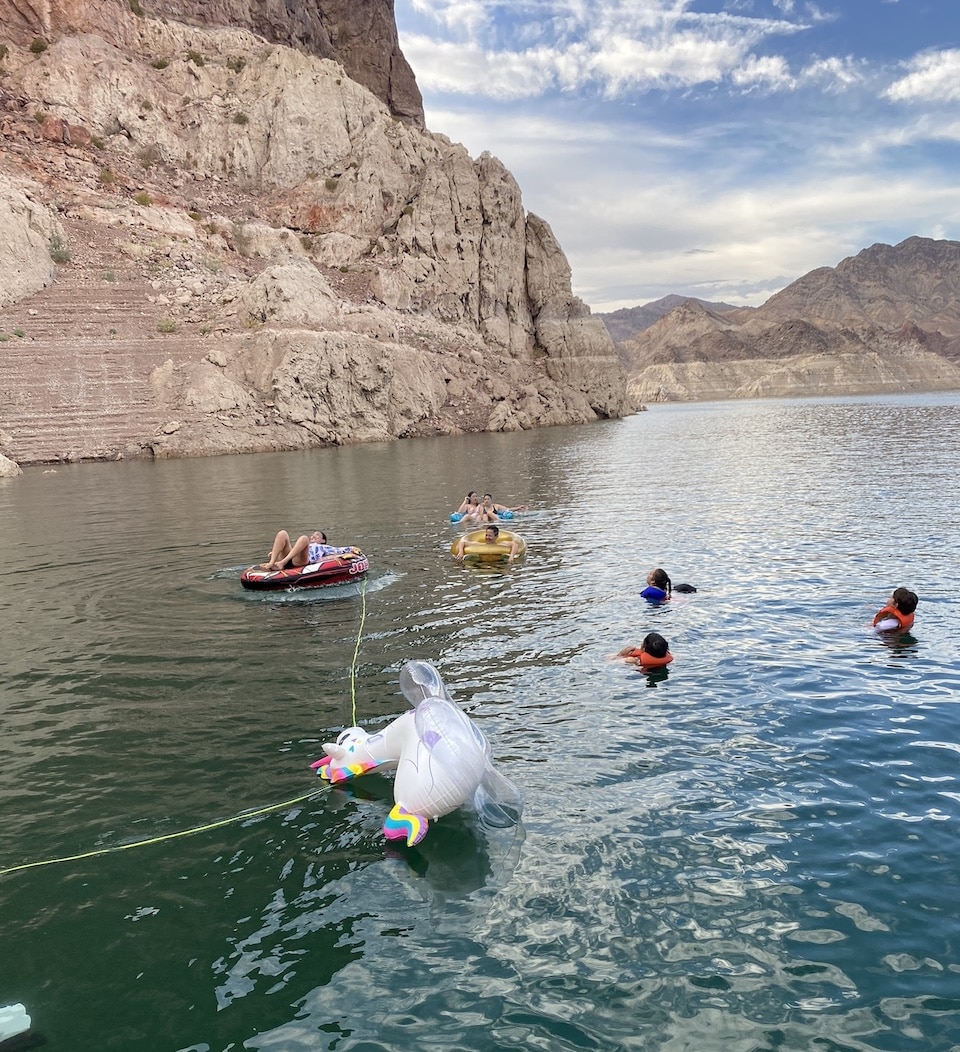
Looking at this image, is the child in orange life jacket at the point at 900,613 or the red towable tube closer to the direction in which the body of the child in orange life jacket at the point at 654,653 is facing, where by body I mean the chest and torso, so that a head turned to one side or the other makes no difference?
the red towable tube

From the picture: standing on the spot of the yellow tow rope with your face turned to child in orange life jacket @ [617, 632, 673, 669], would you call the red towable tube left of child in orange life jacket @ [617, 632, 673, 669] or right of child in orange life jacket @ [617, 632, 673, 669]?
left

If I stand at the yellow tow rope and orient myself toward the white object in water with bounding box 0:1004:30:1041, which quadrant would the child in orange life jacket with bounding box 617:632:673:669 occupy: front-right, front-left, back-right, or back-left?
back-left

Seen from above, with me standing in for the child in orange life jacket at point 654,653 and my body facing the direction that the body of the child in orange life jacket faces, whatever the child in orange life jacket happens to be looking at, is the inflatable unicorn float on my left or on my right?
on my left

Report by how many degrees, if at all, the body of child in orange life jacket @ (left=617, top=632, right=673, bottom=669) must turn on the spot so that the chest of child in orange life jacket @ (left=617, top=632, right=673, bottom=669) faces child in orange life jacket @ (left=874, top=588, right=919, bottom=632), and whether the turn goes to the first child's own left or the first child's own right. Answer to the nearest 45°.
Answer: approximately 90° to the first child's own right

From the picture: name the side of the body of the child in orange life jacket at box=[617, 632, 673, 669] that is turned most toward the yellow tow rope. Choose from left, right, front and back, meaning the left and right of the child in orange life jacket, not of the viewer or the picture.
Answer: left

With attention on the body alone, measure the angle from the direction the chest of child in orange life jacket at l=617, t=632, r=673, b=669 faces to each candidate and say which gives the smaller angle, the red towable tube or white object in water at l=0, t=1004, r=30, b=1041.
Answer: the red towable tube

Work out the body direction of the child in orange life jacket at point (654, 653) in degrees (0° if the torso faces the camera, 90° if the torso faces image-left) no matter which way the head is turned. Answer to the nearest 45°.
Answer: approximately 135°
